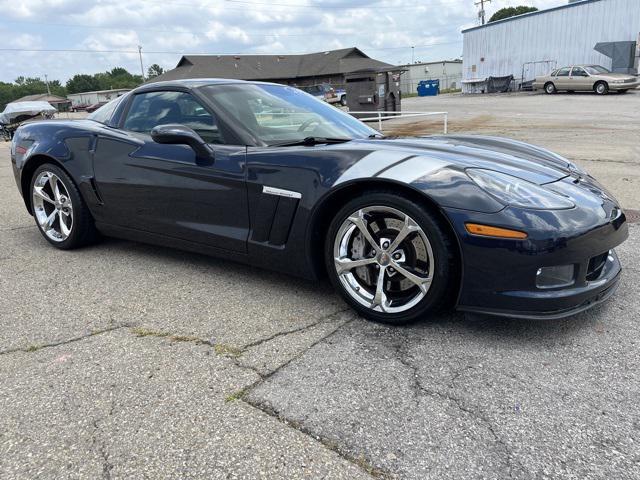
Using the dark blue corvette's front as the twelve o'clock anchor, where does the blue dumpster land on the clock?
The blue dumpster is roughly at 8 o'clock from the dark blue corvette.

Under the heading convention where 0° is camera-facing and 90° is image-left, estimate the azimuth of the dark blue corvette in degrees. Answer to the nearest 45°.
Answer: approximately 315°

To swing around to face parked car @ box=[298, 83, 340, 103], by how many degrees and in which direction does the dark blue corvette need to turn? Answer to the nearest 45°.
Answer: approximately 135° to its left

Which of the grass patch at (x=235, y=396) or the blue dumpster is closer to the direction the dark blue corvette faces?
the grass patch

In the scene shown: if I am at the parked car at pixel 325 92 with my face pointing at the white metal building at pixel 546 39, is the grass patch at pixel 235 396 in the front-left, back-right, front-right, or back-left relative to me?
back-right

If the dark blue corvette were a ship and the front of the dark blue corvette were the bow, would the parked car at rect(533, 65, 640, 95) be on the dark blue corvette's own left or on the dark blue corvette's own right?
on the dark blue corvette's own left

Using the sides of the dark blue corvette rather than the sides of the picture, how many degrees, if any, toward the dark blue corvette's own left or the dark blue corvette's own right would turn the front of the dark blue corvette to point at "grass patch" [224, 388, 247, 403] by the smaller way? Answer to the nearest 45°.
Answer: approximately 90° to the dark blue corvette's own right

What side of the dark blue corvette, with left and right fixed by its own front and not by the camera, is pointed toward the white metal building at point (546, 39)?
left
